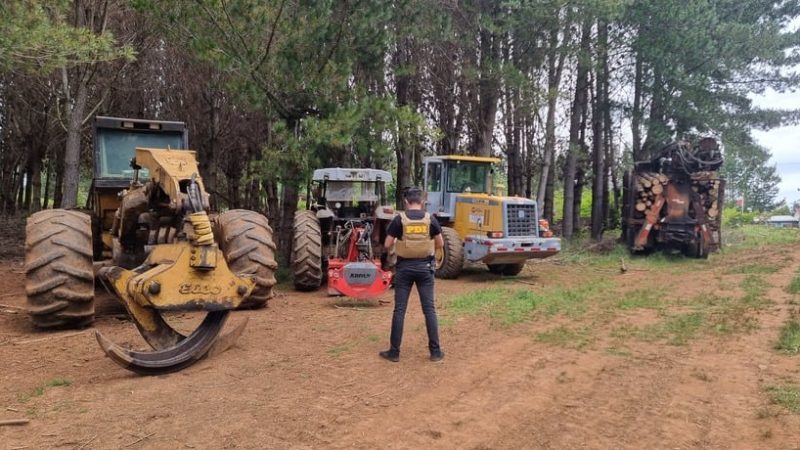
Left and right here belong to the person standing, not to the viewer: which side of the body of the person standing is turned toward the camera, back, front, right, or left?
back

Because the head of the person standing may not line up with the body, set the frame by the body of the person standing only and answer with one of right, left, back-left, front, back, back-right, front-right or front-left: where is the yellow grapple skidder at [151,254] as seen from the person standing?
left

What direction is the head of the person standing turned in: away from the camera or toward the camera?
away from the camera

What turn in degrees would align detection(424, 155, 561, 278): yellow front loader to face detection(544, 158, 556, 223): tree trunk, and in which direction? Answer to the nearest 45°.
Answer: approximately 45° to its right

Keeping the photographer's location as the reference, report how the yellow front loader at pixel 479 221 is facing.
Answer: facing away from the viewer and to the left of the viewer

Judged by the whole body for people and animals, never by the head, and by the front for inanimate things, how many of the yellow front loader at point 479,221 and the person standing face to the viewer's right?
0

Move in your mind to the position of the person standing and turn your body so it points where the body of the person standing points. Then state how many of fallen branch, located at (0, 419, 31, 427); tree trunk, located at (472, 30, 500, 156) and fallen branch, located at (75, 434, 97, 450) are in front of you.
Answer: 1

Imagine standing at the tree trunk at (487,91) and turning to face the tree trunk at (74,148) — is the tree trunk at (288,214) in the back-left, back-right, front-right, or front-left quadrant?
front-left

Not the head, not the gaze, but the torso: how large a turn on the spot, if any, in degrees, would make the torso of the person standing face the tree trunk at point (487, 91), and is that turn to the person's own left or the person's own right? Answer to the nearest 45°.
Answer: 0° — they already face it
